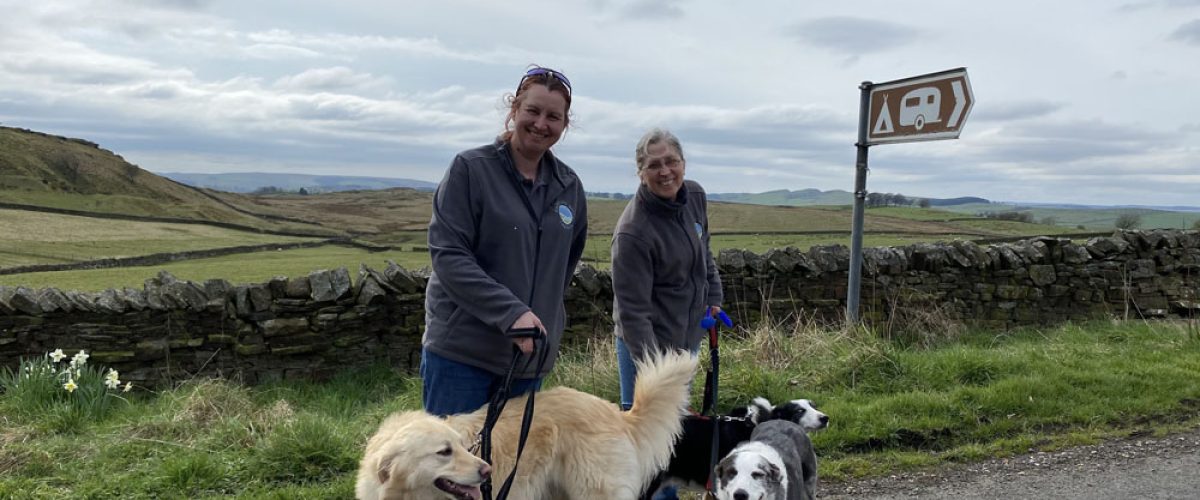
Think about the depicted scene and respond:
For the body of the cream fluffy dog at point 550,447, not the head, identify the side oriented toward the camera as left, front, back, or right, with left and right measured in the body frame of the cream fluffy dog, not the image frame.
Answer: left

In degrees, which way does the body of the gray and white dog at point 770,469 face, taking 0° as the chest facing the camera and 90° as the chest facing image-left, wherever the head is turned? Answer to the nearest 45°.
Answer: approximately 45°

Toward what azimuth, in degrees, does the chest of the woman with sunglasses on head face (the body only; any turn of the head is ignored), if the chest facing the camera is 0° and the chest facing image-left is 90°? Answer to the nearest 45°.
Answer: approximately 315°

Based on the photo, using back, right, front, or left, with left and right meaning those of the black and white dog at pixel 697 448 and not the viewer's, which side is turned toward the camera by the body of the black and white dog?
right

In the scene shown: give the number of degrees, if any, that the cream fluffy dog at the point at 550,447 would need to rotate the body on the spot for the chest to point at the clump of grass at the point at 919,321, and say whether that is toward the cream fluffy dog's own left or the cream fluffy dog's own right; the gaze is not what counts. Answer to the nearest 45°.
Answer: approximately 135° to the cream fluffy dog's own right

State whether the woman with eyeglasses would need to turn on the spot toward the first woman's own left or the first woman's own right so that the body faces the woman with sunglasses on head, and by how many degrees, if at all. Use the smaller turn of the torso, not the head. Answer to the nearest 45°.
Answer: approximately 90° to the first woman's own right
